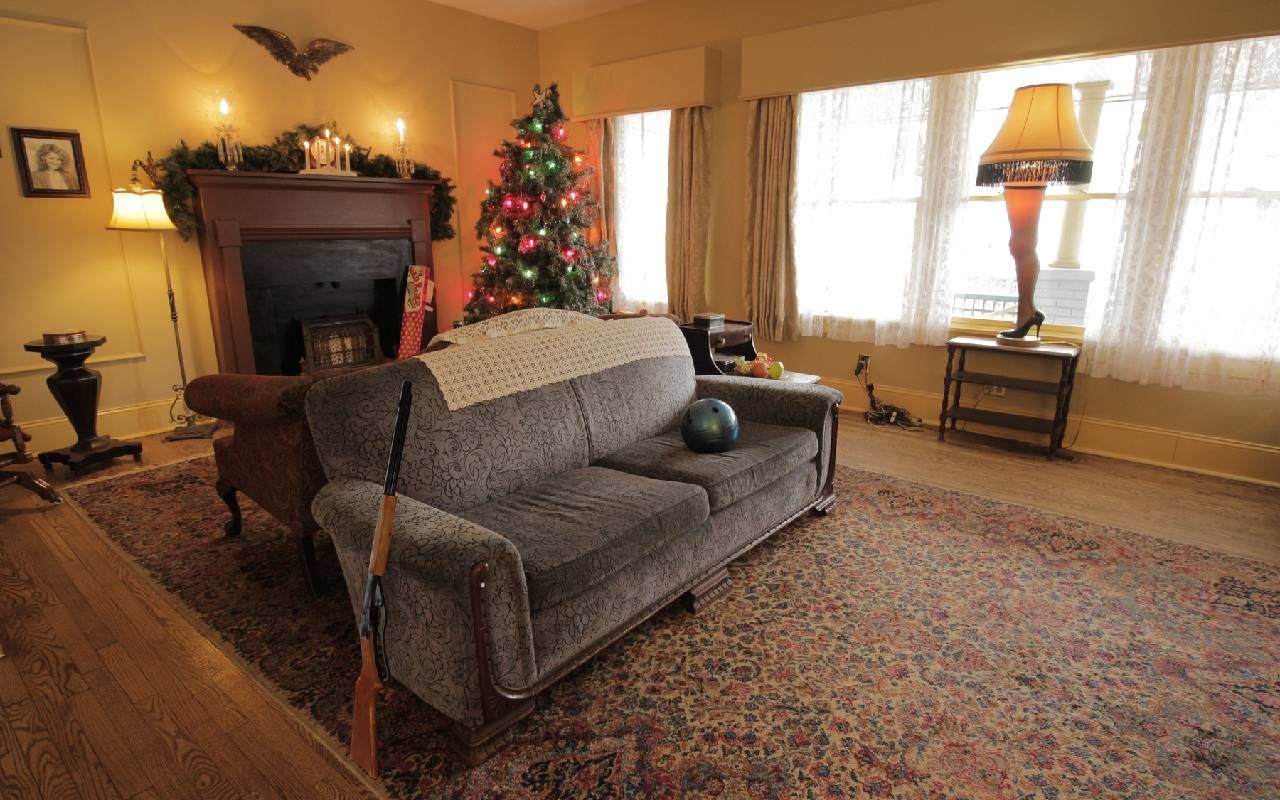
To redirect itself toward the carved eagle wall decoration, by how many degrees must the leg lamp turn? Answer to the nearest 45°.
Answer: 0° — it already faces it

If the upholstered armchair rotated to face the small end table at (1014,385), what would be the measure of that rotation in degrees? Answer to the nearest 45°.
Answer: approximately 135° to its right

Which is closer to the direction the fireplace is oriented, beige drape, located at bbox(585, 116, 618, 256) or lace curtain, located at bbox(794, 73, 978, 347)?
the lace curtain

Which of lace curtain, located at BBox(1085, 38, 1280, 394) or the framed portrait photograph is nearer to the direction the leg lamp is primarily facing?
the framed portrait photograph

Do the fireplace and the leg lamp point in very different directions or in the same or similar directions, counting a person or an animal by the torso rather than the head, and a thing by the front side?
very different directions

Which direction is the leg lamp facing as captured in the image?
to the viewer's left

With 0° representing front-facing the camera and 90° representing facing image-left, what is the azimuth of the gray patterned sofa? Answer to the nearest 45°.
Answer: approximately 315°

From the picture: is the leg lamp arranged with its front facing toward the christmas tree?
yes
